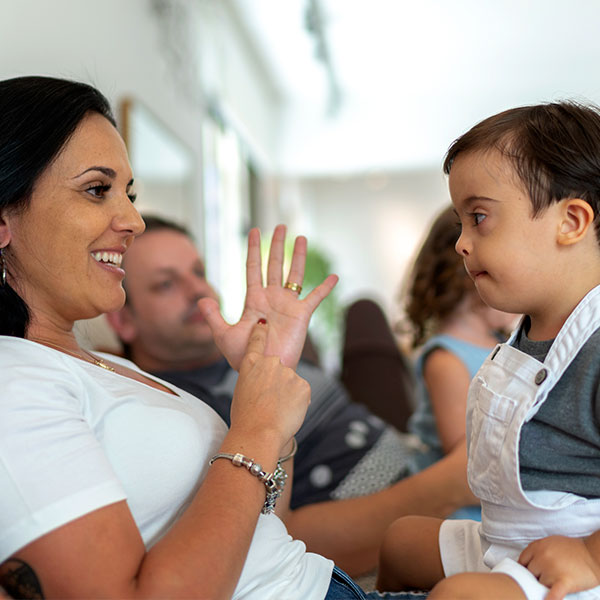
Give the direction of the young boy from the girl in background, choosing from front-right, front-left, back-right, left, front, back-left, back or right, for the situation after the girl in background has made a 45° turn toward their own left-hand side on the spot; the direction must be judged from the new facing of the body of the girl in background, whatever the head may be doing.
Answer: back-right

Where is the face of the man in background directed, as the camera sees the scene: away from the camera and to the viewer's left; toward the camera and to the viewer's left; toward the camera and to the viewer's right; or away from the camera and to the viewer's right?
toward the camera and to the viewer's right

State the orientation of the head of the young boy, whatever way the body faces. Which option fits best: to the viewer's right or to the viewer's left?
to the viewer's left

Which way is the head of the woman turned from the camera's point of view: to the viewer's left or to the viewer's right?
to the viewer's right

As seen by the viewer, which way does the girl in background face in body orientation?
to the viewer's right

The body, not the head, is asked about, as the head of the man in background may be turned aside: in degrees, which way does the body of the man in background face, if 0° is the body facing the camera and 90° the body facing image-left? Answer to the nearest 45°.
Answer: approximately 315°

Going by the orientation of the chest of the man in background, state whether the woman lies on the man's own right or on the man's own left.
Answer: on the man's own right

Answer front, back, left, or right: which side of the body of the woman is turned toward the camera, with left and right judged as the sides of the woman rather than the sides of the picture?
right
